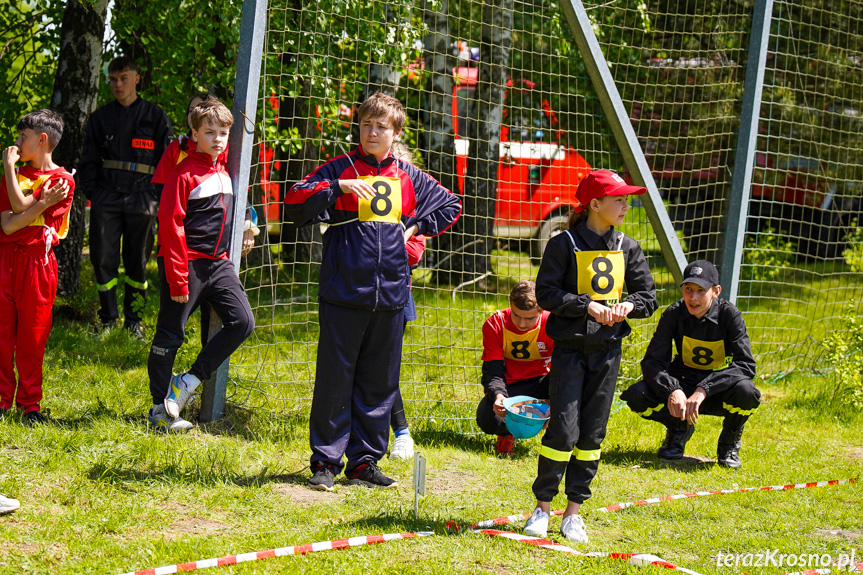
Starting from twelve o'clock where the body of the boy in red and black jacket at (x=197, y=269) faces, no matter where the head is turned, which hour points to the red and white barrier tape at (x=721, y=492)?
The red and white barrier tape is roughly at 11 o'clock from the boy in red and black jacket.

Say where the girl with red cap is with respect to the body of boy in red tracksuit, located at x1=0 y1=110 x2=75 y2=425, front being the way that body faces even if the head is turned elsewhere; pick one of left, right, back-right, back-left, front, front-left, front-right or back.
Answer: left

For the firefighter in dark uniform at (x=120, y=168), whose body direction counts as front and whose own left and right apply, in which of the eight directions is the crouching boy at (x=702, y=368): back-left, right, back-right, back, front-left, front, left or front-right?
front-left

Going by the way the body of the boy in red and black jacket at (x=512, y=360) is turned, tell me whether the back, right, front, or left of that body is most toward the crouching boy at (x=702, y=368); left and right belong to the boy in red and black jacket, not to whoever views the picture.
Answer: left

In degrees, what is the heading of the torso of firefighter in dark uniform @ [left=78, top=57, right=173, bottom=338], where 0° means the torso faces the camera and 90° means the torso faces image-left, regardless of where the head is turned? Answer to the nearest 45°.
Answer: approximately 0°

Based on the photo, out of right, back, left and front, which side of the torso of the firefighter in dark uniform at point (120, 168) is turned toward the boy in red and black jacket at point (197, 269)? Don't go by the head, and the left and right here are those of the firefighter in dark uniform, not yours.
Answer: front

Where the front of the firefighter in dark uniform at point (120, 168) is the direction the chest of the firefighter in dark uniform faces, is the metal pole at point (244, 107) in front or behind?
in front

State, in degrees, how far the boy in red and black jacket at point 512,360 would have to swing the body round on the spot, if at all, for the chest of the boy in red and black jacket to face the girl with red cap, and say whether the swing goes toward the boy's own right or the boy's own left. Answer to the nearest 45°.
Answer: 0° — they already face them

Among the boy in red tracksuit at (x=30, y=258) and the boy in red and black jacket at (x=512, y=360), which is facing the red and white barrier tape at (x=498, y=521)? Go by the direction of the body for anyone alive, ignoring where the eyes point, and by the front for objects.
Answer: the boy in red and black jacket
